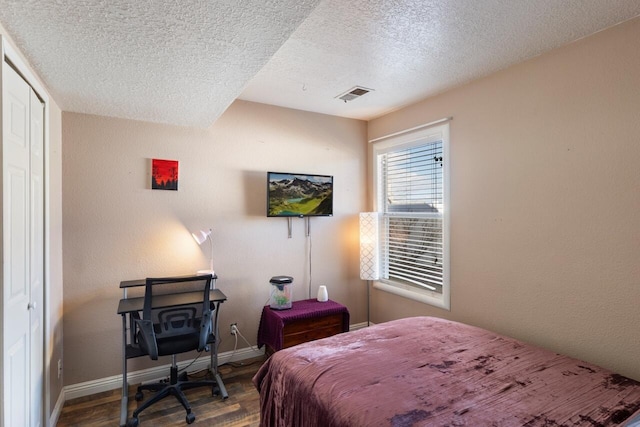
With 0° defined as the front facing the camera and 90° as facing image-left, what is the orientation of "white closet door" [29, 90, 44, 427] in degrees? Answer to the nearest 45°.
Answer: approximately 270°

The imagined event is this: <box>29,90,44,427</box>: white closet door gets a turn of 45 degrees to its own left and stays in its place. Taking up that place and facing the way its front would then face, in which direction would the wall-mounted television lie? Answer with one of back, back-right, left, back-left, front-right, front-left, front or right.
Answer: front-right

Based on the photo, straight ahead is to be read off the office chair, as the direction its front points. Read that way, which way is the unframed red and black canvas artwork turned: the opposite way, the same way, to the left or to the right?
the opposite way

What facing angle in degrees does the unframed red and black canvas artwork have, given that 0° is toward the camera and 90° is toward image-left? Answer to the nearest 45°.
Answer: approximately 0°

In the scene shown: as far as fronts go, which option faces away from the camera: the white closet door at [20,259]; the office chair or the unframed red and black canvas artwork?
the office chair

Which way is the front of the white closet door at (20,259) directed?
to the viewer's right

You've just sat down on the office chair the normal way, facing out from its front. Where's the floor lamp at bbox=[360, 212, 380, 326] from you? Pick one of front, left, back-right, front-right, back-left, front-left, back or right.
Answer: right

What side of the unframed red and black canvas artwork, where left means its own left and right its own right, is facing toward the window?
left

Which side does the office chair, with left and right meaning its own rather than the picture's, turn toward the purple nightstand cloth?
right

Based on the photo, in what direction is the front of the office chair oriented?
away from the camera

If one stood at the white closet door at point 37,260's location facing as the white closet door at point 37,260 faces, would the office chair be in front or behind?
in front

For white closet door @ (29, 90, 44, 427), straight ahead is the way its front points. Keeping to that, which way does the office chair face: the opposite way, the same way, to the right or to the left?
to the left

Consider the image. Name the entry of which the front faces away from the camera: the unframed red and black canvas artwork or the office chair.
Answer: the office chair
